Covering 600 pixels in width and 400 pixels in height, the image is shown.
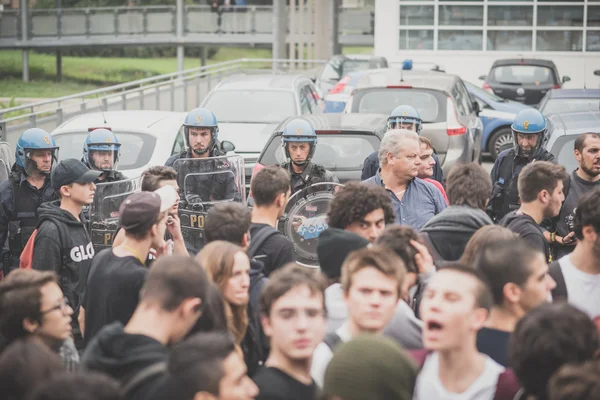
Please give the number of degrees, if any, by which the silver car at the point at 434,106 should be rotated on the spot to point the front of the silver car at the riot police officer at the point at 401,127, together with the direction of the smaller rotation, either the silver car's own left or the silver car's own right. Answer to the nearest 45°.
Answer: approximately 180°

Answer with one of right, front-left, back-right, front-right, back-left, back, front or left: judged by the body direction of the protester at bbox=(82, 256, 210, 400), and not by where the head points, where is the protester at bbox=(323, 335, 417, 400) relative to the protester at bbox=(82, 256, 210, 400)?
right

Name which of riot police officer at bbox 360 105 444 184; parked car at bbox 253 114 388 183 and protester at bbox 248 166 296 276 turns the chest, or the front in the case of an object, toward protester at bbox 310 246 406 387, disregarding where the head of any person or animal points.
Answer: the riot police officer

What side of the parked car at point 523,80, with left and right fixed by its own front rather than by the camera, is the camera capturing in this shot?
back

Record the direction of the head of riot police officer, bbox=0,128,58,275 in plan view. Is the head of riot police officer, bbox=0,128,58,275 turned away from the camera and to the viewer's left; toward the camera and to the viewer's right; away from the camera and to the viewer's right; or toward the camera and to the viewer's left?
toward the camera and to the viewer's right

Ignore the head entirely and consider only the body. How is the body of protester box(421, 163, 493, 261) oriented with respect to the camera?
away from the camera

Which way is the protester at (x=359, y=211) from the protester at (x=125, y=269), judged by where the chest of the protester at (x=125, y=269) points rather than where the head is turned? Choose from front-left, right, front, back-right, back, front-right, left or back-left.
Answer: front-right

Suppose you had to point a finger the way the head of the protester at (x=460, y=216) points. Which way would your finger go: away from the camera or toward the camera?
away from the camera

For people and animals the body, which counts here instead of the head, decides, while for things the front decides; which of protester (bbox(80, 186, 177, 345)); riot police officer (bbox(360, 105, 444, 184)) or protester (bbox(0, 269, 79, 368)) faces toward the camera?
the riot police officer

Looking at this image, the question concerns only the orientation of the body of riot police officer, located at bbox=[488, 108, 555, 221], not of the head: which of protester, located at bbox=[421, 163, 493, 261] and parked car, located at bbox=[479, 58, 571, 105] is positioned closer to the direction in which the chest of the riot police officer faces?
the protester

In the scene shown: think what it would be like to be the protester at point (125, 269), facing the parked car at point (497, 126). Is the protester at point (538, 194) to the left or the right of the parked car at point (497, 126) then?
right
